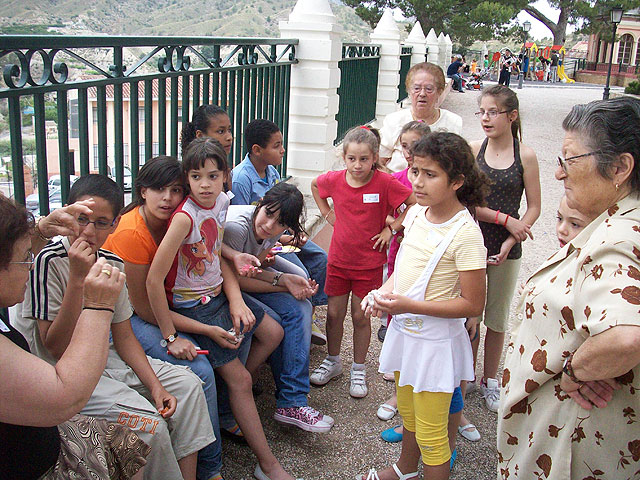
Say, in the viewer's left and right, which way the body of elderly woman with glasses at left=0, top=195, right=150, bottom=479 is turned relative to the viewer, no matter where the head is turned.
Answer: facing to the right of the viewer

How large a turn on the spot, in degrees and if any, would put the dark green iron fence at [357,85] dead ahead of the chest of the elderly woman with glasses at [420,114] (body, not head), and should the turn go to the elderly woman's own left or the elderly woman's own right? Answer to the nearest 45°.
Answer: approximately 180°

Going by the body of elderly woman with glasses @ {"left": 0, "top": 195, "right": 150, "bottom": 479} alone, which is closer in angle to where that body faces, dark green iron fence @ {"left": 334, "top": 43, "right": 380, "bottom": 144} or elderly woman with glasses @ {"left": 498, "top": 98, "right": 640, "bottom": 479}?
the elderly woman with glasses

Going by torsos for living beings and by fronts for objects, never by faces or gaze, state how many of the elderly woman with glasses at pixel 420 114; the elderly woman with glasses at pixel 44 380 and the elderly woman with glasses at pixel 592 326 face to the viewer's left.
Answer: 1

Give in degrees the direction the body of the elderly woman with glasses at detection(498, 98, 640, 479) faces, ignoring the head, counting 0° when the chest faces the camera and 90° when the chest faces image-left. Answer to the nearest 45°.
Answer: approximately 90°

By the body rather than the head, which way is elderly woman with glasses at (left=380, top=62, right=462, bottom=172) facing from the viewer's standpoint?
toward the camera

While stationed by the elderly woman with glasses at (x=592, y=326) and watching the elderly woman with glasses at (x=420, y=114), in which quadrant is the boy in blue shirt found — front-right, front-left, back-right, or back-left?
front-left

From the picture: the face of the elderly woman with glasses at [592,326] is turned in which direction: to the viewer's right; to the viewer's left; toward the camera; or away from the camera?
to the viewer's left

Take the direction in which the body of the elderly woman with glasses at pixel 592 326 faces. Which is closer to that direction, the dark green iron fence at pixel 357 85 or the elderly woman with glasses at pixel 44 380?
the elderly woman with glasses

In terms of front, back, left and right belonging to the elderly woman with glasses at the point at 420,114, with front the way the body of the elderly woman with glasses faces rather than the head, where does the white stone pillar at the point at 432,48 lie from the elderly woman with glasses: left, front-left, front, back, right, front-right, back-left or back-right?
back

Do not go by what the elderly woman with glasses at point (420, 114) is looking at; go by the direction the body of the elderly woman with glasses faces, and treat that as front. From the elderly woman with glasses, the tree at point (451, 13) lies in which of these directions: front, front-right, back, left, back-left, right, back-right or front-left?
back

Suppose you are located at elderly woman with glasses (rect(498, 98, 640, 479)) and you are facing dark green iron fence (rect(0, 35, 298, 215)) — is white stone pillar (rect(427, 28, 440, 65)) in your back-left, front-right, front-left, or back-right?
front-right

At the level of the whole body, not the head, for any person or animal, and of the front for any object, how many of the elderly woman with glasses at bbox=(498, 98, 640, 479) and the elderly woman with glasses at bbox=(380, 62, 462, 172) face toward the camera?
1

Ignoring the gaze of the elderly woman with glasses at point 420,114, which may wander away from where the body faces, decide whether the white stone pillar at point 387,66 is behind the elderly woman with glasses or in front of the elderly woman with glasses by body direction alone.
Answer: behind
